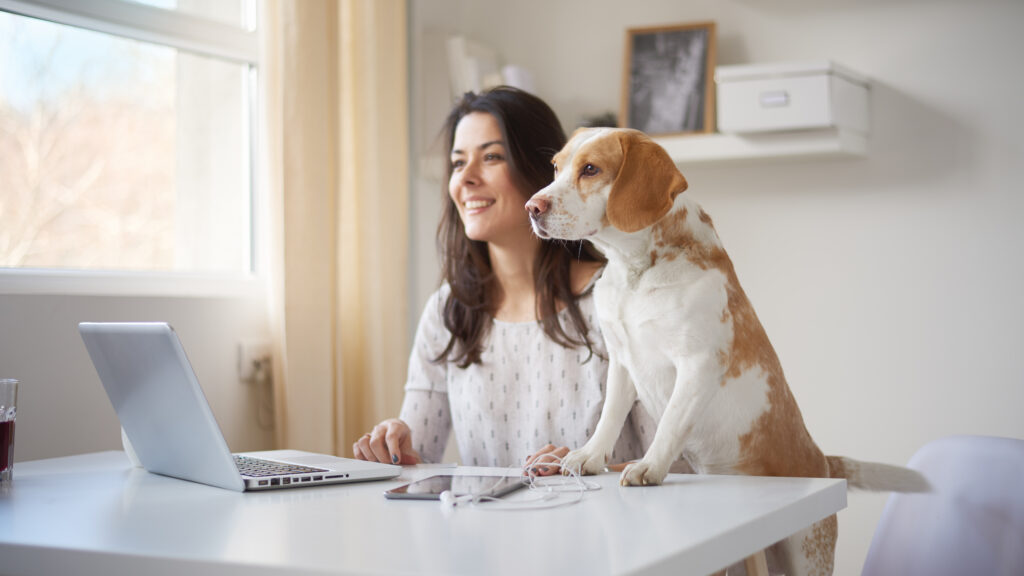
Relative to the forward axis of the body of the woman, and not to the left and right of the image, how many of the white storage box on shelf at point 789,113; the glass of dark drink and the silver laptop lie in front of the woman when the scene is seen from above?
2

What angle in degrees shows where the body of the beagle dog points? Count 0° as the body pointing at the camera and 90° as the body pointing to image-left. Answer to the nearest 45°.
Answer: approximately 45°

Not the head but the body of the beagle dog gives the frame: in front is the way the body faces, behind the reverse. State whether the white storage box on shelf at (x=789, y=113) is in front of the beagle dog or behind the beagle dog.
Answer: behind

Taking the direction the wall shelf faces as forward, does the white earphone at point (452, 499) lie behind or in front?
in front

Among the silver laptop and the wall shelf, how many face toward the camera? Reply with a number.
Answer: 1

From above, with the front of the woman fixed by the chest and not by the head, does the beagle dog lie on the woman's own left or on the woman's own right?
on the woman's own left

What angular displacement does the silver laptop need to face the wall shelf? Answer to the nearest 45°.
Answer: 0° — it already faces it

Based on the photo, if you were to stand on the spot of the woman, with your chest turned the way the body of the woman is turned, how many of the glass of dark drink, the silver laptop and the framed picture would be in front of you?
2

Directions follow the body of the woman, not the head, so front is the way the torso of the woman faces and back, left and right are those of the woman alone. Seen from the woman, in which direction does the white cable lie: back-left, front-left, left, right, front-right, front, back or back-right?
front-left

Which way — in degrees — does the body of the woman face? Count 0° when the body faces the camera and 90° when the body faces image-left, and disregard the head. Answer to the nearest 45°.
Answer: approximately 45°
